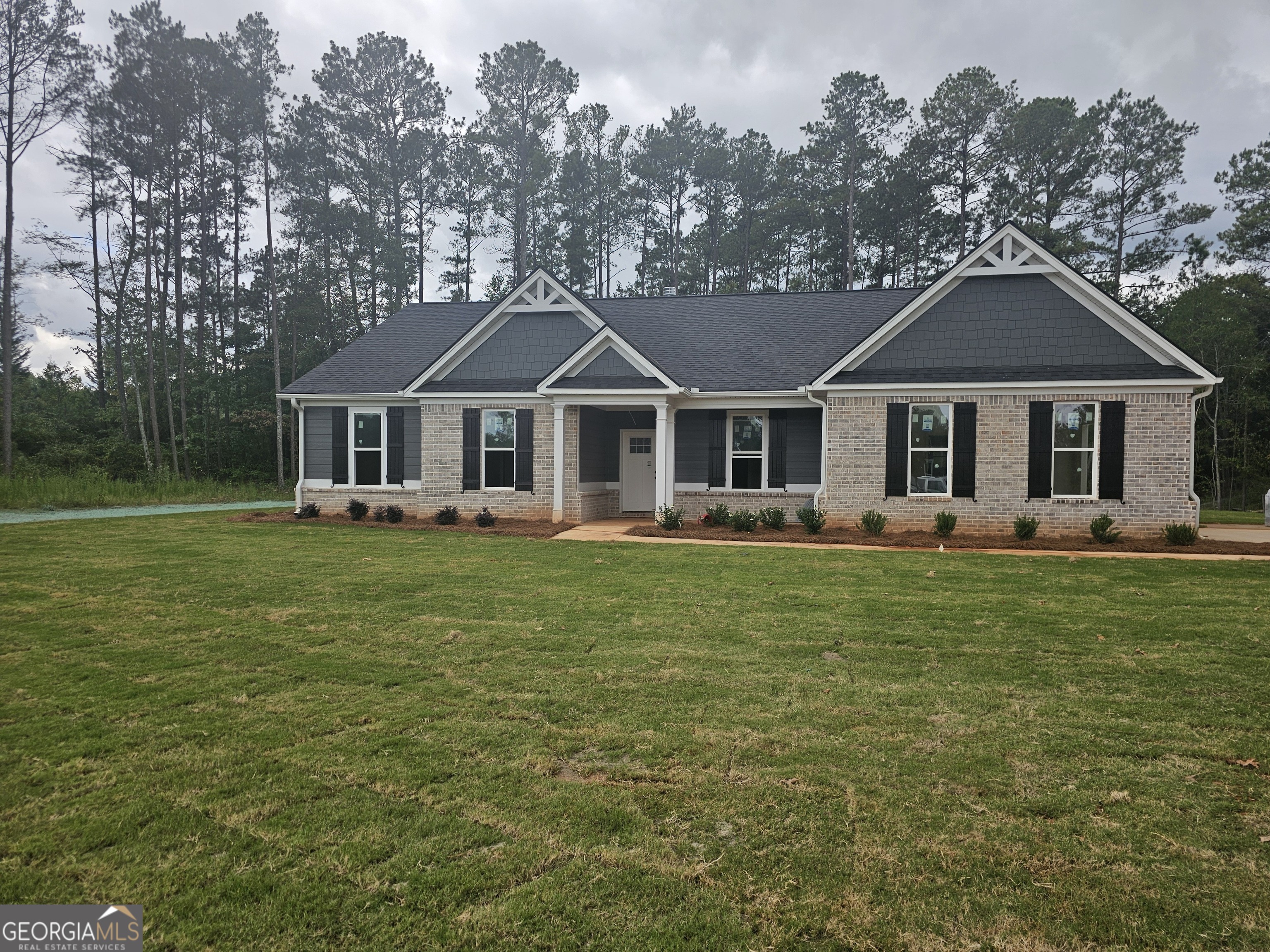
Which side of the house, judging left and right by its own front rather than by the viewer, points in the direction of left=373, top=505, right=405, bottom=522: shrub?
right

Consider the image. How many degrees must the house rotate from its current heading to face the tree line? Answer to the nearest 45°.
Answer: approximately 135° to its right

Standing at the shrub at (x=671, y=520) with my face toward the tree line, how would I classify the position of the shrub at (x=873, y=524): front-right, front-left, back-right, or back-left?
back-right

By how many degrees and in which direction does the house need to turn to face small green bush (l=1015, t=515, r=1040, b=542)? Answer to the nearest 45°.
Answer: approximately 45° to its left

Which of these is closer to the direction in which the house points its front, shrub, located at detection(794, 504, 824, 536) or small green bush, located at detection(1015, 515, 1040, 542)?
the shrub

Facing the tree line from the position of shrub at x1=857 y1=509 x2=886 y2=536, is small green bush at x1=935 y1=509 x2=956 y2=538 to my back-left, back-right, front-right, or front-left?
back-right

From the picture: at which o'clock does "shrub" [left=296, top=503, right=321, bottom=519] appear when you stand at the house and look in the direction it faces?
The shrub is roughly at 3 o'clock from the house.

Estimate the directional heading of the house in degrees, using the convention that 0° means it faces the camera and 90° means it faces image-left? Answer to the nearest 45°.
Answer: approximately 0°
